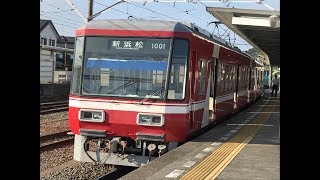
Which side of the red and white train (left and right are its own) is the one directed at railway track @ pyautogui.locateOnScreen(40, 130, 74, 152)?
right

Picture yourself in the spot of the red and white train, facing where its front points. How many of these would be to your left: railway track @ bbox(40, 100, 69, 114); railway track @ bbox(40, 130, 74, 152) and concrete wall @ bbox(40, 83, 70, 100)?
0

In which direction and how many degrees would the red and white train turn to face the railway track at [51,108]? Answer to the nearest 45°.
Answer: approximately 135° to its right

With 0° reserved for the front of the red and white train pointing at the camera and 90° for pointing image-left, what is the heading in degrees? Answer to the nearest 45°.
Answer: approximately 45°
